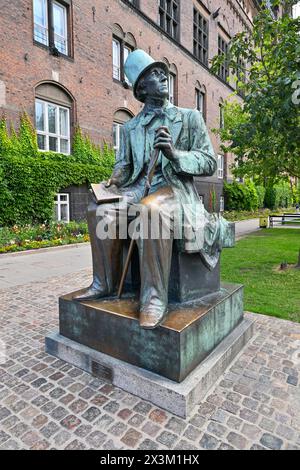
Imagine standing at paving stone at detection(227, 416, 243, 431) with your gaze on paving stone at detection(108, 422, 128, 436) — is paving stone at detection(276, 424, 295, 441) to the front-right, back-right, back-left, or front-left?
back-left

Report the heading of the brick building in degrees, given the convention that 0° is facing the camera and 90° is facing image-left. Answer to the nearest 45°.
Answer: approximately 315°

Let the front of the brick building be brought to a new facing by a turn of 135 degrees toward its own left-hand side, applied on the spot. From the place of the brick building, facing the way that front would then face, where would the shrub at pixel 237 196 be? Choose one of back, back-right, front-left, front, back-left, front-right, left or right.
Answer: front-right

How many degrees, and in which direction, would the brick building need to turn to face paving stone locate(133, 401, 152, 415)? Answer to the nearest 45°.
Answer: approximately 45° to its right
